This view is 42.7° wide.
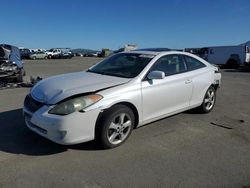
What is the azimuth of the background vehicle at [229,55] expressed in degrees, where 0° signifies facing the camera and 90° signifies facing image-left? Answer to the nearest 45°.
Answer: approximately 90°

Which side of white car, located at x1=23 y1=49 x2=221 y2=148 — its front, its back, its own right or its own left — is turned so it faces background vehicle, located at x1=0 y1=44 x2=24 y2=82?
right

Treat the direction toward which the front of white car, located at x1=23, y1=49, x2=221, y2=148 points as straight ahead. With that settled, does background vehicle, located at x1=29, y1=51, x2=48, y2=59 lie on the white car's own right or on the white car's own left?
on the white car's own right

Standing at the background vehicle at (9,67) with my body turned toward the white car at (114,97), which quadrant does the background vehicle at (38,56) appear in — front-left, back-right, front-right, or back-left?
back-left

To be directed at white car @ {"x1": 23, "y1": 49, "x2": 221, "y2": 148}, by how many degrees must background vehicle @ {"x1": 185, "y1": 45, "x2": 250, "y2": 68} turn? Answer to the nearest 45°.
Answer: approximately 90° to its left

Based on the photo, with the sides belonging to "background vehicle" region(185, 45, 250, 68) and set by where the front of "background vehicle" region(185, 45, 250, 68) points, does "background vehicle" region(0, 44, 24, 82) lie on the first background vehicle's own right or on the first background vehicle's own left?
on the first background vehicle's own left

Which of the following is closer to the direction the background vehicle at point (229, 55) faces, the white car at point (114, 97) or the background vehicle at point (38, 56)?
the background vehicle

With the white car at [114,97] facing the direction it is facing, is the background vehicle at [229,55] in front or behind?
behind

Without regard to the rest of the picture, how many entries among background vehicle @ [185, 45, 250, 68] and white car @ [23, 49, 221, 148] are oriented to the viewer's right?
0

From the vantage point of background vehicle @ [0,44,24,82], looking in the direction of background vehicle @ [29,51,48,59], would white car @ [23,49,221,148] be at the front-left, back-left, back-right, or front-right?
back-right
